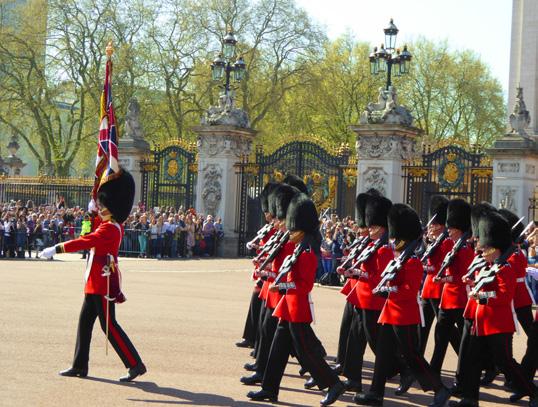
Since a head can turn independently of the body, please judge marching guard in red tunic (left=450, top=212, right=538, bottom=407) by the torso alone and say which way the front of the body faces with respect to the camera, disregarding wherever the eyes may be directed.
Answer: to the viewer's left

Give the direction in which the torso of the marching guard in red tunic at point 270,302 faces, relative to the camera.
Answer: to the viewer's left

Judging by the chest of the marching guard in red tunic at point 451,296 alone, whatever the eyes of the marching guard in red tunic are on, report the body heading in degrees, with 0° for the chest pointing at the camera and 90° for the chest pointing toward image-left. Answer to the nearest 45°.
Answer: approximately 90°

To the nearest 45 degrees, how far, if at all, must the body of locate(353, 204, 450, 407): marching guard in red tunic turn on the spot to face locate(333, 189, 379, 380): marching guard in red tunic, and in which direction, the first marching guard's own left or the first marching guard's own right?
approximately 45° to the first marching guard's own right

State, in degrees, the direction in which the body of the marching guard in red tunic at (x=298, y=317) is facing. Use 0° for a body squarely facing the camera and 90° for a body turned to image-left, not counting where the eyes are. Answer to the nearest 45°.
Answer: approximately 90°

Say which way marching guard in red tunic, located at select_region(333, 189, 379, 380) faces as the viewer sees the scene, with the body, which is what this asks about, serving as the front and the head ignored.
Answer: to the viewer's left

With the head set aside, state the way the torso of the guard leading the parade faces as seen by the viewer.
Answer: to the viewer's left

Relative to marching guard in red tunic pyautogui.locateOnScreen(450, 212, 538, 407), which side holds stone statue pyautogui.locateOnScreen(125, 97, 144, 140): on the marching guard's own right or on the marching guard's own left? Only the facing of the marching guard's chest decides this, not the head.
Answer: on the marching guard's own right

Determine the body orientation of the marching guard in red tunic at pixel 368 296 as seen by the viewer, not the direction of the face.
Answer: to the viewer's left

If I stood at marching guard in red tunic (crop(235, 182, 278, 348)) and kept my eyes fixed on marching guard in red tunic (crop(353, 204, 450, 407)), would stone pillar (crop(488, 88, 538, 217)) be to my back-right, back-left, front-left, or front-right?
back-left

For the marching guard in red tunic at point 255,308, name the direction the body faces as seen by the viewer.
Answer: to the viewer's left

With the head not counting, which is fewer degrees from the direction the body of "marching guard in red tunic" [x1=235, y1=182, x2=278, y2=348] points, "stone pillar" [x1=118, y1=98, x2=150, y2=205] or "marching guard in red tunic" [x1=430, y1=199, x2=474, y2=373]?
the stone pillar

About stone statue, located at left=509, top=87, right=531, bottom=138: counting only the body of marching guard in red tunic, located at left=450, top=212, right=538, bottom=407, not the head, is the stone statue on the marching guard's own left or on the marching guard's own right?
on the marching guard's own right

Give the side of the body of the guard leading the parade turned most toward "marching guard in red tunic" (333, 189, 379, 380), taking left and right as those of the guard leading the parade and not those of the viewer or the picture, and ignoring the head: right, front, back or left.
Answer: back
